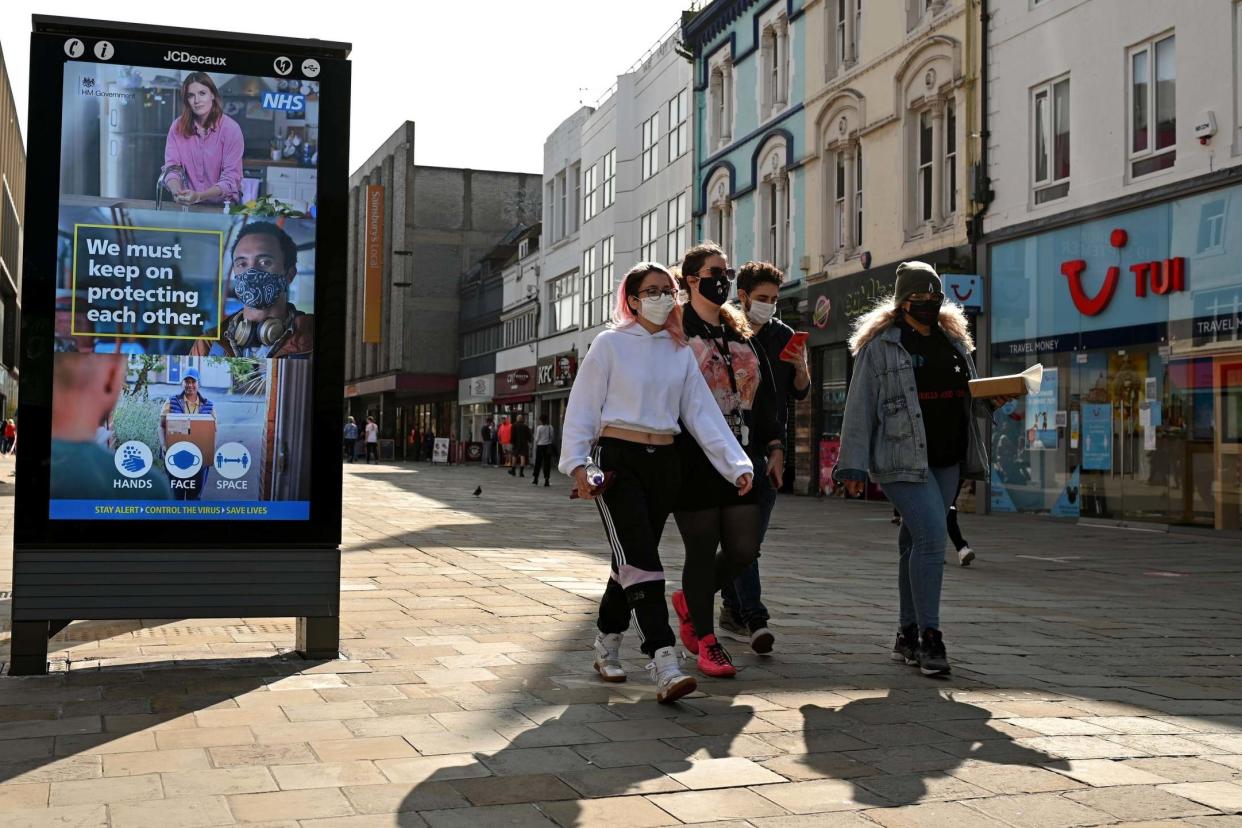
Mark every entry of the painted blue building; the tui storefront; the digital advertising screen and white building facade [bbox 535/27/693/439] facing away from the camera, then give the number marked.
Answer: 0

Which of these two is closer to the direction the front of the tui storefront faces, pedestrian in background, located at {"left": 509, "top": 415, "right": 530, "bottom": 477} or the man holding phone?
the man holding phone

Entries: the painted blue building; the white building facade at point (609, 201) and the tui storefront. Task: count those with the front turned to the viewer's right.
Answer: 0

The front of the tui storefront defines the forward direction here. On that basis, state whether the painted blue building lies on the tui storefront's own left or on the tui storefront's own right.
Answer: on the tui storefront's own right

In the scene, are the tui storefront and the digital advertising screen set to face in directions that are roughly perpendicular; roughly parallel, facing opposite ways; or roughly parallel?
roughly perpendicular

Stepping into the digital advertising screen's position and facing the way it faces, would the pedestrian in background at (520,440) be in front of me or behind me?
behind

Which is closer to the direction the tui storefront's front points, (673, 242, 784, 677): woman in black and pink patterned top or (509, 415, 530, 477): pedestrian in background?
the woman in black and pink patterned top

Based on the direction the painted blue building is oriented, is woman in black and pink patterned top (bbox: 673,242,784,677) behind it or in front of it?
in front

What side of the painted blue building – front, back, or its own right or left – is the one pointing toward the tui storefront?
left

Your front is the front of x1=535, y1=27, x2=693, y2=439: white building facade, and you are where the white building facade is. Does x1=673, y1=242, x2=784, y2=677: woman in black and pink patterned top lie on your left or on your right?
on your left

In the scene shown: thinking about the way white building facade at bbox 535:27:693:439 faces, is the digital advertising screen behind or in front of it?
in front

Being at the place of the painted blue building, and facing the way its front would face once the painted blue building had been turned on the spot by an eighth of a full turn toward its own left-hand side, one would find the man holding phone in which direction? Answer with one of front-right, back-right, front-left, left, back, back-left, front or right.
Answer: front

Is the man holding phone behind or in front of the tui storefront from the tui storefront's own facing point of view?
in front

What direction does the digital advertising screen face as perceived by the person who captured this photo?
facing the viewer

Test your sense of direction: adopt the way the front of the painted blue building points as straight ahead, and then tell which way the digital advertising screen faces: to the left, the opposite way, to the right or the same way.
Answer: to the left
